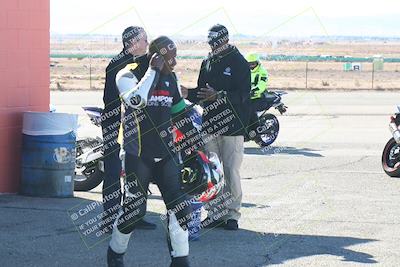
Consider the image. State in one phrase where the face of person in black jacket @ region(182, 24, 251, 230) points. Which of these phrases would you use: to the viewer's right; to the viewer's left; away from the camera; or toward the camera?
to the viewer's left

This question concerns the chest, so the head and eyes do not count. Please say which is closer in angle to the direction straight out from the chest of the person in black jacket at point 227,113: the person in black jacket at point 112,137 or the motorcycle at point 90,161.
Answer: the person in black jacket

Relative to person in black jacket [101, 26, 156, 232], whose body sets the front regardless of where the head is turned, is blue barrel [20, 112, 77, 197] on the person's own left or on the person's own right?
on the person's own left

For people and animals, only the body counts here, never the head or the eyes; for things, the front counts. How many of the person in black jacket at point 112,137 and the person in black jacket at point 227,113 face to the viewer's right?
1

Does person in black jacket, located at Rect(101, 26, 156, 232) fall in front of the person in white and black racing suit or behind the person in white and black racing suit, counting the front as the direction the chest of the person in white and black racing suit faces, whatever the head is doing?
behind

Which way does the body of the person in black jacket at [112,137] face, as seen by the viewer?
to the viewer's right
